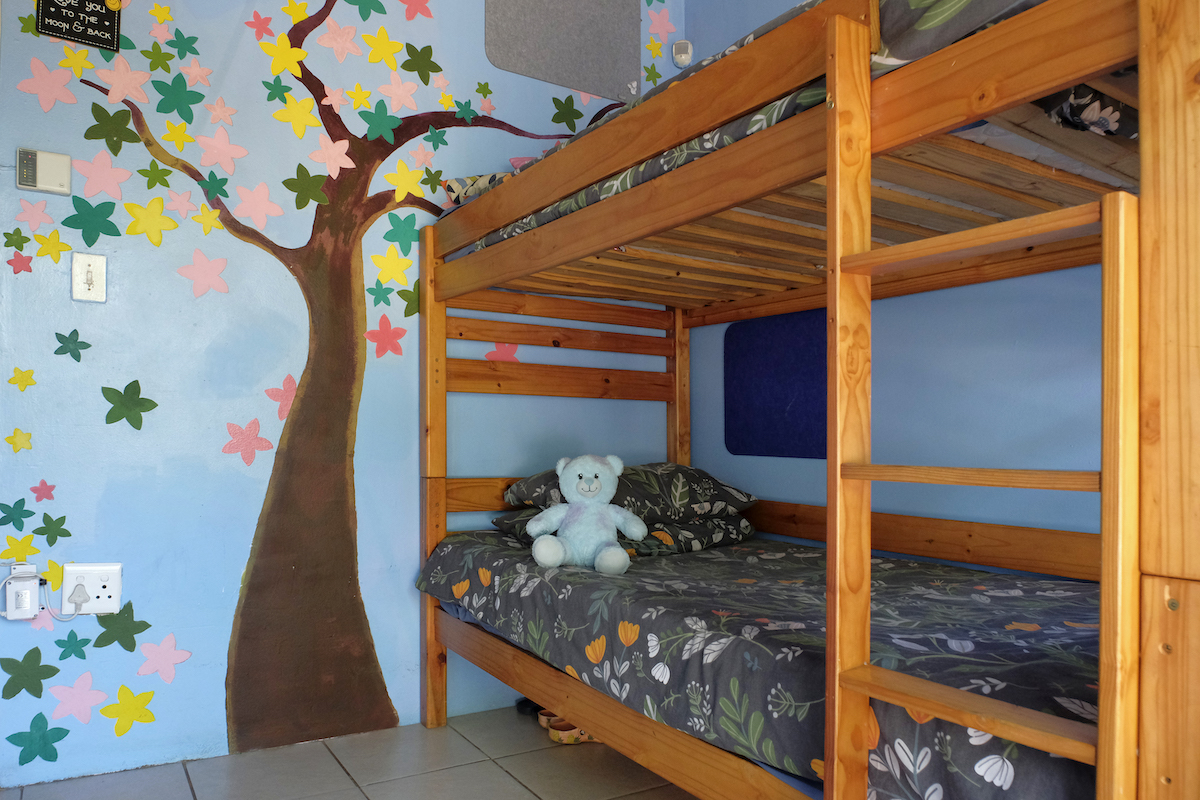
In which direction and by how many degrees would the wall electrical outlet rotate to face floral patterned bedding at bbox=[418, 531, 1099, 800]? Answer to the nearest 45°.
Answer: approximately 45° to its left

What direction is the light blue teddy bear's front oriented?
toward the camera

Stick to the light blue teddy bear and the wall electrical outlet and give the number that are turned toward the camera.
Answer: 2

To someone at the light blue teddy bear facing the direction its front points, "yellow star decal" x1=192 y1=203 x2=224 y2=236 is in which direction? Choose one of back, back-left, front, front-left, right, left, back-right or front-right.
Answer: right

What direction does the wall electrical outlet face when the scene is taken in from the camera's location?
facing the viewer

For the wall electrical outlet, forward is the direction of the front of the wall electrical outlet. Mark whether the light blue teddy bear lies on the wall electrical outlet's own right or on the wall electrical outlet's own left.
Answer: on the wall electrical outlet's own left

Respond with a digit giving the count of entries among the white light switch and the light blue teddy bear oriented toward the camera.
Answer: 2

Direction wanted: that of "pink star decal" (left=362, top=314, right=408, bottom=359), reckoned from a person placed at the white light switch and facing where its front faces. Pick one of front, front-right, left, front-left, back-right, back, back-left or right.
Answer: left

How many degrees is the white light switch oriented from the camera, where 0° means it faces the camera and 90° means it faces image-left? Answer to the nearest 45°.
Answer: approximately 0°

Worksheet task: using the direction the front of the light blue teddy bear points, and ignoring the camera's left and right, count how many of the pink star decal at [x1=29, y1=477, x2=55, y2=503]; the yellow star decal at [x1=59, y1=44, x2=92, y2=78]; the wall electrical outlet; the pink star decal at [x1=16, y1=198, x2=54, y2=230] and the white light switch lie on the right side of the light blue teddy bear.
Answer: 5

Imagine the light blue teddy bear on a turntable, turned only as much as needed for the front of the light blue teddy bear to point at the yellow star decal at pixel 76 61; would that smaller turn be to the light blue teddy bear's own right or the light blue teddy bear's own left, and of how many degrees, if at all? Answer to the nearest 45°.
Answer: approximately 90° to the light blue teddy bear's own right

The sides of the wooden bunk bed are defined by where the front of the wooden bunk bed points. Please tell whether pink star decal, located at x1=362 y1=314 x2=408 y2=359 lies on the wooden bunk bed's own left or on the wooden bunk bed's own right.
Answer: on the wooden bunk bed's own right

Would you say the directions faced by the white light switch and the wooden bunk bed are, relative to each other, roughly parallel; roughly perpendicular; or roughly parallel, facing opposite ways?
roughly perpendicular

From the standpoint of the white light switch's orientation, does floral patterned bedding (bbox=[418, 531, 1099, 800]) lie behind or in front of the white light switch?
in front
